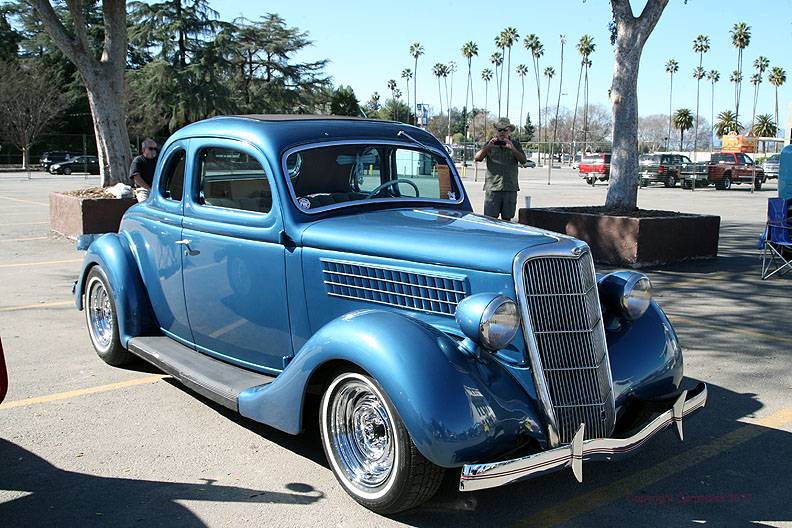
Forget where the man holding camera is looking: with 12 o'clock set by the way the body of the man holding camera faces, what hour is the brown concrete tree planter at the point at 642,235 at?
The brown concrete tree planter is roughly at 9 o'clock from the man holding camera.

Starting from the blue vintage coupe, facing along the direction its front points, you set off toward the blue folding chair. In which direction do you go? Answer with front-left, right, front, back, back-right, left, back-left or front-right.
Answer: left

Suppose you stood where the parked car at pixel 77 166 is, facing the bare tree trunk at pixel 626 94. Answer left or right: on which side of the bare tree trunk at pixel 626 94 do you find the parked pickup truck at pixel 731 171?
left

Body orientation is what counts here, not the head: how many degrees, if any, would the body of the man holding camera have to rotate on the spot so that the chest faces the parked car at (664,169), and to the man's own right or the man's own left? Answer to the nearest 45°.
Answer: approximately 180°

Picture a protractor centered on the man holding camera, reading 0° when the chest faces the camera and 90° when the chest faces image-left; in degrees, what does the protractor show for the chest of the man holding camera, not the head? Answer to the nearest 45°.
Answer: approximately 0°

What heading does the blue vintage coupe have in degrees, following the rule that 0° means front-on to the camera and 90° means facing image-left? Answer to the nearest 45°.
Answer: approximately 315°

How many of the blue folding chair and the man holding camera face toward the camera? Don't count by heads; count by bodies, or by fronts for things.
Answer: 1
